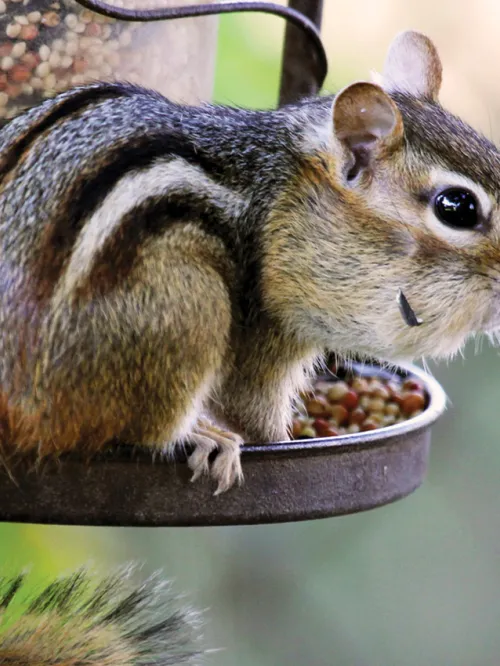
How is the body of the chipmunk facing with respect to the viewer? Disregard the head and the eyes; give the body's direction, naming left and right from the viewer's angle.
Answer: facing to the right of the viewer
